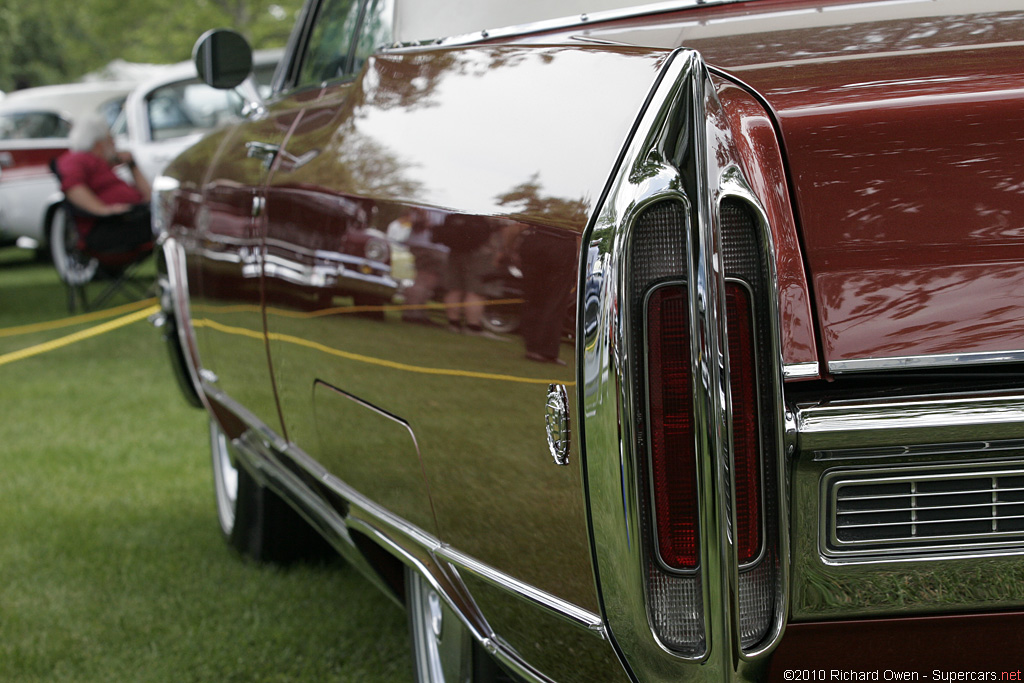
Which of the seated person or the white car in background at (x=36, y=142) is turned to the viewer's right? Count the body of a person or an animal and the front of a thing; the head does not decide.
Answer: the seated person

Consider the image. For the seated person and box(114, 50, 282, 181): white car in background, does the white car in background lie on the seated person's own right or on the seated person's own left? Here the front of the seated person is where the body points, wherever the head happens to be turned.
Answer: on the seated person's own left

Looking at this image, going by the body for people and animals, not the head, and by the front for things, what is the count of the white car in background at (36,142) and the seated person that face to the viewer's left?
1

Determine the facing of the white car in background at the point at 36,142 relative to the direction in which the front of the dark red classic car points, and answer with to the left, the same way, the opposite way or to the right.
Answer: to the left

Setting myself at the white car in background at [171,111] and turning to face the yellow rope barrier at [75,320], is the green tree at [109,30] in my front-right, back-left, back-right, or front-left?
back-right

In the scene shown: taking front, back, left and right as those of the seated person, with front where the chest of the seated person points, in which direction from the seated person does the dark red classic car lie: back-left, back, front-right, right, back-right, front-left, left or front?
right

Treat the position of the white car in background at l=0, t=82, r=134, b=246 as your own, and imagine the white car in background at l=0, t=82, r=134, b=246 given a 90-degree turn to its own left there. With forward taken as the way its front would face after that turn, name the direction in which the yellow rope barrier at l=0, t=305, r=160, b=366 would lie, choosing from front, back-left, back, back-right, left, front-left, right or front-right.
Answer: front

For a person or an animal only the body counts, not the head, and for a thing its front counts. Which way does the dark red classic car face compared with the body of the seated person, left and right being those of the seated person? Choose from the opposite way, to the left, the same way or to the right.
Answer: to the left

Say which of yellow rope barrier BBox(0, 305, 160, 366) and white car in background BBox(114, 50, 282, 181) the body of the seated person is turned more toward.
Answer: the white car in background

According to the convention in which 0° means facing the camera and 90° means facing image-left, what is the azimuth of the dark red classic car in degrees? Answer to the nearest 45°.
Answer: approximately 135°

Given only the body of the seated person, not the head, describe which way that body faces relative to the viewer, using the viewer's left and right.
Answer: facing to the right of the viewer
